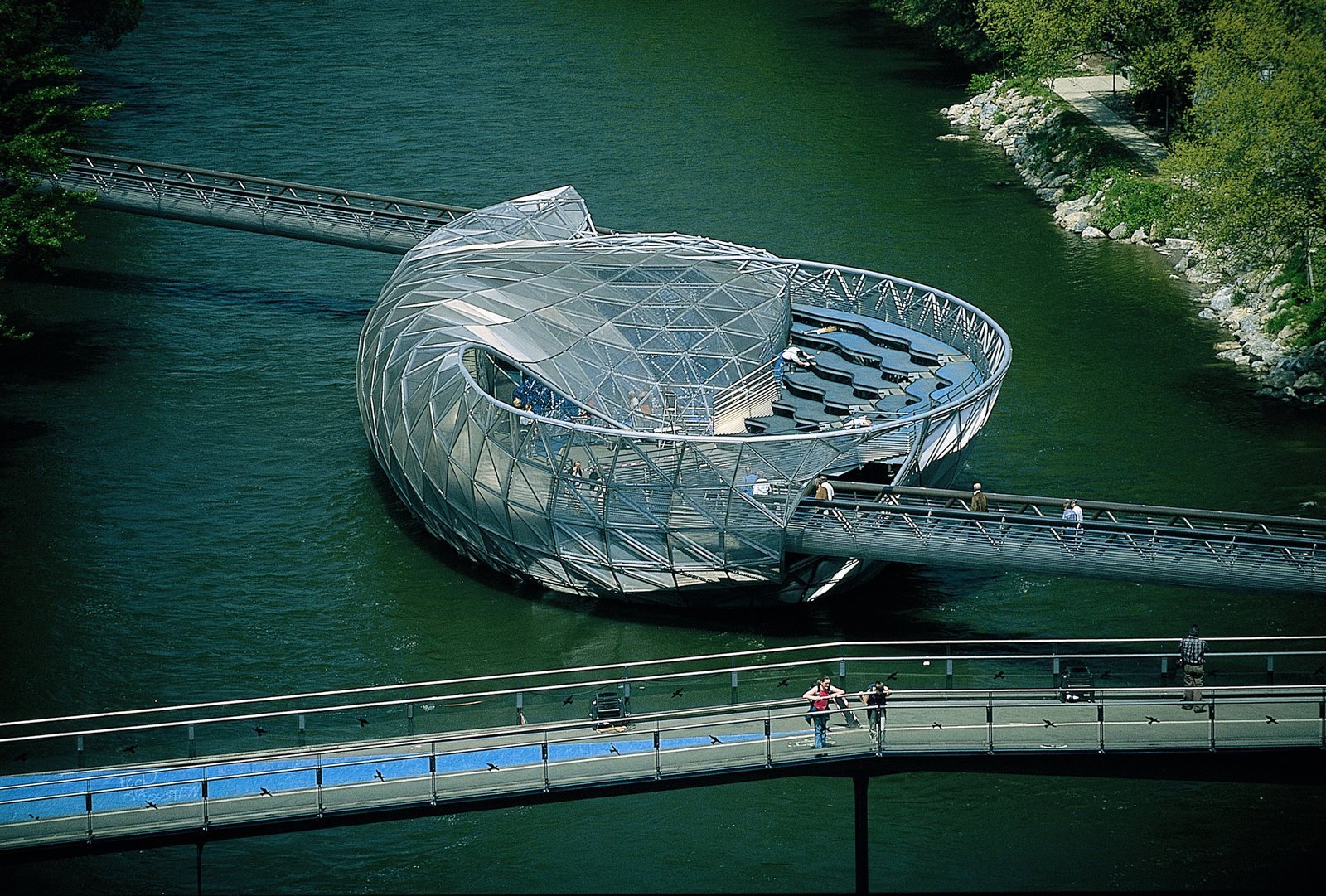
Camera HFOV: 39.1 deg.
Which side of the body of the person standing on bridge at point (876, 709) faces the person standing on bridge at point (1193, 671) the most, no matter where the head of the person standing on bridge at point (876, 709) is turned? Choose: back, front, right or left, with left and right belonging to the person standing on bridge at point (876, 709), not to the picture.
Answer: left

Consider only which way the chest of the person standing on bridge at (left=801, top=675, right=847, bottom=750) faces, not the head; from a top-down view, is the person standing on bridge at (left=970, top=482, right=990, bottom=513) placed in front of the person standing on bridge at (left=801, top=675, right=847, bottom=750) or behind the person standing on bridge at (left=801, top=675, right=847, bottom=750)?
behind

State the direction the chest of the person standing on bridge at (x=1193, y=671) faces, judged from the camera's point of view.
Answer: away from the camera

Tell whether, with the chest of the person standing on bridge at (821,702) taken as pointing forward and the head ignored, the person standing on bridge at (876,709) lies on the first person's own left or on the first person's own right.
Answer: on the first person's own left

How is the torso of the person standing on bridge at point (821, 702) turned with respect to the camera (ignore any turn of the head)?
toward the camera

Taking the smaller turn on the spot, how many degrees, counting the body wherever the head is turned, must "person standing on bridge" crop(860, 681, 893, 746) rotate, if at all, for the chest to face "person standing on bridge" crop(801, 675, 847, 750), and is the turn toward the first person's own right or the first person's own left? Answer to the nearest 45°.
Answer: approximately 90° to the first person's own right
